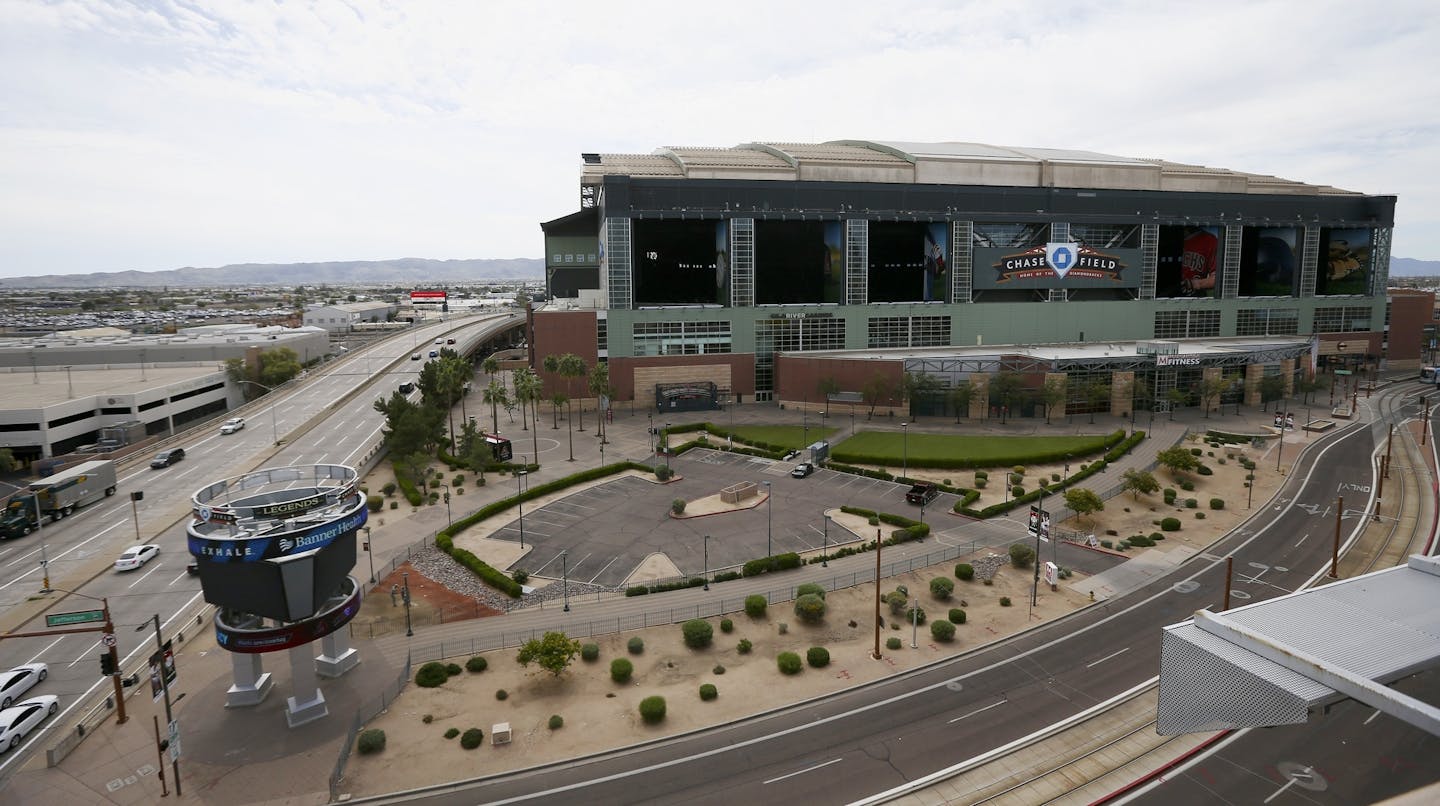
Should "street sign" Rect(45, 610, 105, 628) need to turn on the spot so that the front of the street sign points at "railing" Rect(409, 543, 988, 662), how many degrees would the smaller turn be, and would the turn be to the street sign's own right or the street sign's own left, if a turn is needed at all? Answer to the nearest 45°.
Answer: approximately 90° to the street sign's own left

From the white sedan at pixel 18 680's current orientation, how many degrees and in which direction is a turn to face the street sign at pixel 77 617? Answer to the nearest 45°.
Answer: approximately 135° to its right

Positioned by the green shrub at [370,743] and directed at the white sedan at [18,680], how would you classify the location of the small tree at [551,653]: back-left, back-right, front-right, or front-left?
back-right

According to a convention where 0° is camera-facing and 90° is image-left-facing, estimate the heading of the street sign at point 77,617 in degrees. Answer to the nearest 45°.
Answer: approximately 0°
